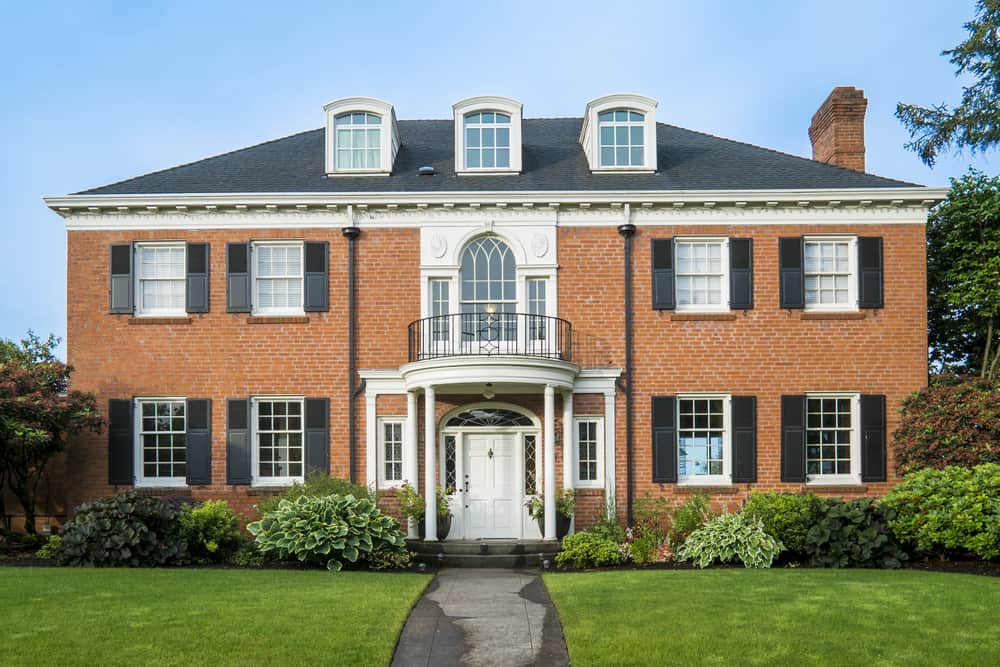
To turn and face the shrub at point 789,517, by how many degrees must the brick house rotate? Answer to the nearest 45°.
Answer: approximately 45° to its left

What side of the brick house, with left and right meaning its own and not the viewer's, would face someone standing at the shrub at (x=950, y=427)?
left

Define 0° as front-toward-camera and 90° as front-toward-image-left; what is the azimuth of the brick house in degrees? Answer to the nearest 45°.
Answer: approximately 0°

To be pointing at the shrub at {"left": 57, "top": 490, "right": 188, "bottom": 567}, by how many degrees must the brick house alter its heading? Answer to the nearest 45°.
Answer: approximately 45° to its right

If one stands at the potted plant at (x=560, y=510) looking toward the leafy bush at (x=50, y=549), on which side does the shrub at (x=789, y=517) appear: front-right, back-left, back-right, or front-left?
back-left

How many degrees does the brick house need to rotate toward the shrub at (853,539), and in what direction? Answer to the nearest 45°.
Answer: approximately 45° to its left
